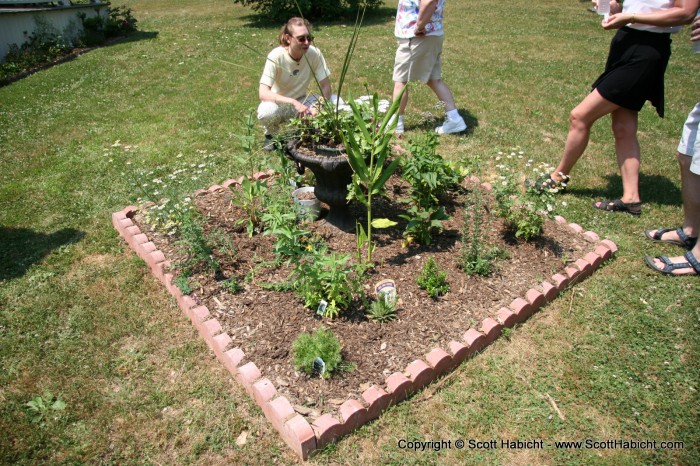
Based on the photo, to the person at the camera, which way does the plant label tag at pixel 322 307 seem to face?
facing the viewer

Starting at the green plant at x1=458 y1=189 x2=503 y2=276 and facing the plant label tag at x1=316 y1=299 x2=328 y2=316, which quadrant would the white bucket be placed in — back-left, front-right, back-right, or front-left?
front-right

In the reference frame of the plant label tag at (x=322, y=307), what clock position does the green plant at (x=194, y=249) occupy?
The green plant is roughly at 4 o'clock from the plant label tag.

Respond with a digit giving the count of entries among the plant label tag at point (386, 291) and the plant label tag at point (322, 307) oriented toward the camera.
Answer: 2

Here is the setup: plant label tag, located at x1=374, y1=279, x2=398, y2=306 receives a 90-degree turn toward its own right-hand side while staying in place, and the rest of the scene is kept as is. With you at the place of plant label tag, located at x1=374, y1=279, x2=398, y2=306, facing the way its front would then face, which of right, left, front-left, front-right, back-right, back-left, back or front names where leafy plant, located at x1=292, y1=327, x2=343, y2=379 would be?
front-left

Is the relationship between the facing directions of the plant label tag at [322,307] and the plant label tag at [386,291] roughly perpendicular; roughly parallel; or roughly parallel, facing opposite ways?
roughly parallel

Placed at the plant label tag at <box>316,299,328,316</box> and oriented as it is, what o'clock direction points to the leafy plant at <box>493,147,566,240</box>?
The leafy plant is roughly at 8 o'clock from the plant label tag.

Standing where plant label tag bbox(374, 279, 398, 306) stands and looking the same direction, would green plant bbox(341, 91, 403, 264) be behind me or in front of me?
behind

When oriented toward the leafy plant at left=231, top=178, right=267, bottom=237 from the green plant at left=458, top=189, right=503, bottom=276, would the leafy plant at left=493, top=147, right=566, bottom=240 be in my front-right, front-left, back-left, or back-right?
back-right

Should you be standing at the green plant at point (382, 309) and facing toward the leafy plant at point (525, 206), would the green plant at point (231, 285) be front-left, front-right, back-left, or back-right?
back-left

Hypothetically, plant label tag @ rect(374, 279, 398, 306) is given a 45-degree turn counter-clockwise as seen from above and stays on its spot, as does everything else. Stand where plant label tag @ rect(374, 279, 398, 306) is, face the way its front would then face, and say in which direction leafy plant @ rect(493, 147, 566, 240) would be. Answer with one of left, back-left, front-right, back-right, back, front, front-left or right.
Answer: left
